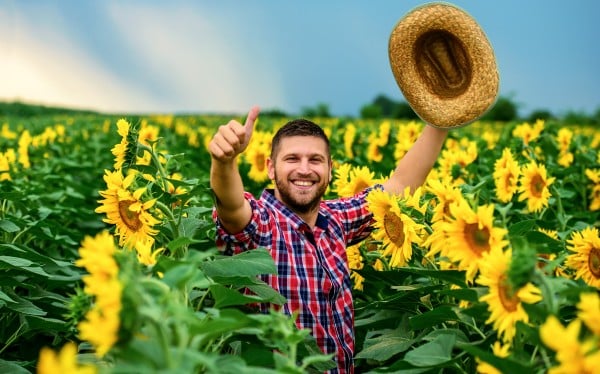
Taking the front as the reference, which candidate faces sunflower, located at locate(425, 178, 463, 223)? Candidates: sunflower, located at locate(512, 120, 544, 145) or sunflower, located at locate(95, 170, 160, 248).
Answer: sunflower, located at locate(512, 120, 544, 145)

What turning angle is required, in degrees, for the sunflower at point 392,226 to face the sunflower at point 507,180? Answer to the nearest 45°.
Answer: approximately 180°

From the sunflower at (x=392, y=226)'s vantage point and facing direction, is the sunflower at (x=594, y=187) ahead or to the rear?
to the rear

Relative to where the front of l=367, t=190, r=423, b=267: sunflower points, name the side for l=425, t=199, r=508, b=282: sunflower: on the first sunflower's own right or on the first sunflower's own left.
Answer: on the first sunflower's own left

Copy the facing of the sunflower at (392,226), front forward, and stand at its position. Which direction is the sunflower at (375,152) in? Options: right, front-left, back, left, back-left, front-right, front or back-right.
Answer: back-right

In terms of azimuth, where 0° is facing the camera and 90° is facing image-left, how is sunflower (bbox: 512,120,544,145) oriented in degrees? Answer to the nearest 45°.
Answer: approximately 0°

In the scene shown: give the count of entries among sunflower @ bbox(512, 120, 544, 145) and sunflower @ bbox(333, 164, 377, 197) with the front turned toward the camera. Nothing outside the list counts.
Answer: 2

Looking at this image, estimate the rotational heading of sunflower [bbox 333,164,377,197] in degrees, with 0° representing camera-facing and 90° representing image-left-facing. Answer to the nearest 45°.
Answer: approximately 0°

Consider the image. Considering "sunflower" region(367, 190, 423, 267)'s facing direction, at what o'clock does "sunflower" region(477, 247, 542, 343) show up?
"sunflower" region(477, 247, 542, 343) is roughly at 10 o'clock from "sunflower" region(367, 190, 423, 267).

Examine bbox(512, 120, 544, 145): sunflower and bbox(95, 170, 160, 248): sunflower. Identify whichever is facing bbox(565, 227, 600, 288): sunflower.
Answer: bbox(512, 120, 544, 145): sunflower

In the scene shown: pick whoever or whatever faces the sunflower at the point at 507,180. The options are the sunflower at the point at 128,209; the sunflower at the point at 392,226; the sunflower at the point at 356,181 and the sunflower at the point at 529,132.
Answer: the sunflower at the point at 529,132
